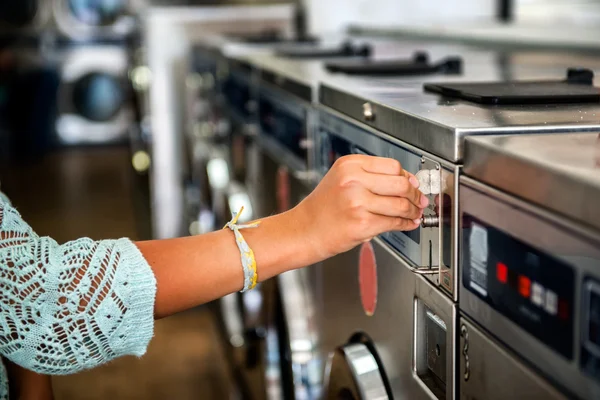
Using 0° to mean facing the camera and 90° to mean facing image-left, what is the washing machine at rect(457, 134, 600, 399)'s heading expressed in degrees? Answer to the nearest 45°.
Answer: approximately 45°
